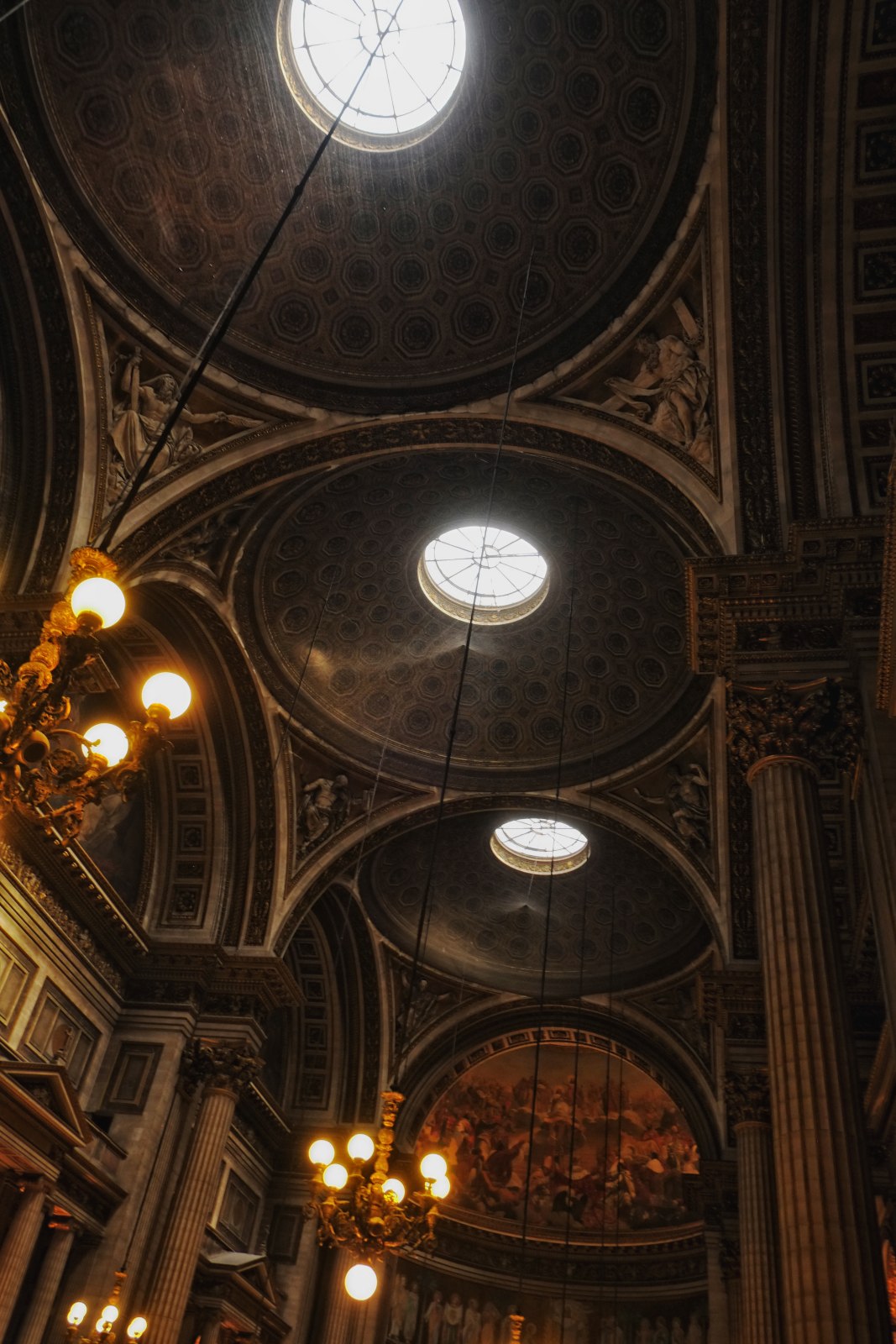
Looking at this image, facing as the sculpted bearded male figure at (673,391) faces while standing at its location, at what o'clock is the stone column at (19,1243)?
The stone column is roughly at 3 o'clock from the sculpted bearded male figure.

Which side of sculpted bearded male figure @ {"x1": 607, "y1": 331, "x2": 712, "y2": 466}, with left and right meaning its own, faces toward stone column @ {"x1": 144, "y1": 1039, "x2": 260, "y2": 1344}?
right

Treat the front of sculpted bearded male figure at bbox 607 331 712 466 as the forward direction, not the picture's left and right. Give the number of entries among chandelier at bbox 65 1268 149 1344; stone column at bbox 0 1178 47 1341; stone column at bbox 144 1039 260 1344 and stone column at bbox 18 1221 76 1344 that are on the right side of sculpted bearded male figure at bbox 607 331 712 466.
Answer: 4

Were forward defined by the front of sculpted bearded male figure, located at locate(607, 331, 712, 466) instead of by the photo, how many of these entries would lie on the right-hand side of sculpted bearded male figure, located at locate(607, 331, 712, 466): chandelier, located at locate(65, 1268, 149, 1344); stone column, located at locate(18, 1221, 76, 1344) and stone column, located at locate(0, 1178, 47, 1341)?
3

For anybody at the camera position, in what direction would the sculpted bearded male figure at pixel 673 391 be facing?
facing the viewer and to the left of the viewer

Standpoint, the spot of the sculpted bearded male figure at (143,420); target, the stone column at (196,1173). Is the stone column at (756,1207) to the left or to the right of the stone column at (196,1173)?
right

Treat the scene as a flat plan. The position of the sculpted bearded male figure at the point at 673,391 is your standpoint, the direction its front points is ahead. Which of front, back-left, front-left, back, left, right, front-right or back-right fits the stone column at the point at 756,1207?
back-right

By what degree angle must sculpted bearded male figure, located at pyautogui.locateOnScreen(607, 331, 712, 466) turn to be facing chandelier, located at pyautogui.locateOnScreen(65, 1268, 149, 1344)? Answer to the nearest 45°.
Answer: approximately 90° to its right

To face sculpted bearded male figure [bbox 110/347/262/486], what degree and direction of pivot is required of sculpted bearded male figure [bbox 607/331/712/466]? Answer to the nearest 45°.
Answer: approximately 45° to its right

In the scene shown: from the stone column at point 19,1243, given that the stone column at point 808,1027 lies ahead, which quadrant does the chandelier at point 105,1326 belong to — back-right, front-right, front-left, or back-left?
front-left

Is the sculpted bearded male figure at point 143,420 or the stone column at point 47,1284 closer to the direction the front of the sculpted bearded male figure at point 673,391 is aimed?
the sculpted bearded male figure at point 143,420
